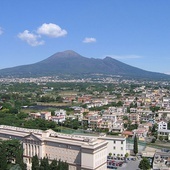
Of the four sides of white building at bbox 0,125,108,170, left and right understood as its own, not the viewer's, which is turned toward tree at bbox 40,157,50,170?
front

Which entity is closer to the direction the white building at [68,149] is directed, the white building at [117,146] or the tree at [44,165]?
the tree

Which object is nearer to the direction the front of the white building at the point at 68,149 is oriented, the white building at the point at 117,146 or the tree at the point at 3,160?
the tree

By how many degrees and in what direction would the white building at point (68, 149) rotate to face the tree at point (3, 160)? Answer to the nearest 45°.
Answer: approximately 45° to its right

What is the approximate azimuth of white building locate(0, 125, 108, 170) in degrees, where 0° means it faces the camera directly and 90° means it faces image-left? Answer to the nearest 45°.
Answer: approximately 45°
